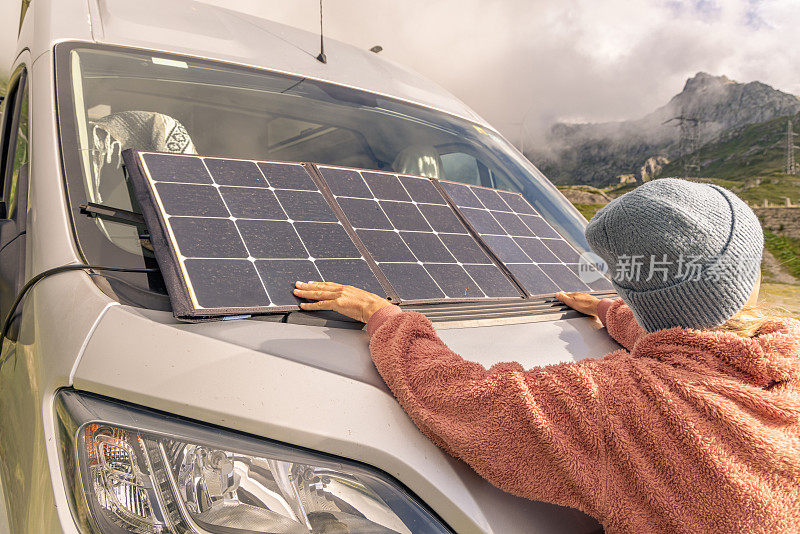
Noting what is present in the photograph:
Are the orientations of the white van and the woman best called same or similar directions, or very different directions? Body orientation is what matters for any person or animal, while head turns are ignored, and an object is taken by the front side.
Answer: very different directions

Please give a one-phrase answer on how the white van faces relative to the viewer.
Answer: facing the viewer and to the right of the viewer

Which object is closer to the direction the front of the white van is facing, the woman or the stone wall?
the woman

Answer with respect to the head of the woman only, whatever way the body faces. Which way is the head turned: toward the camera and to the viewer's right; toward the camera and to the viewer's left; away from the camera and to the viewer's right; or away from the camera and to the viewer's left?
away from the camera and to the viewer's left

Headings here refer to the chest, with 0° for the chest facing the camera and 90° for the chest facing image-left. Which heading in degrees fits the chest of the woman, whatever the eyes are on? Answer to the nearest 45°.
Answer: approximately 135°

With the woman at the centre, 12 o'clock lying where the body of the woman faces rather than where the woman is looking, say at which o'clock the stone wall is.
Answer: The stone wall is roughly at 2 o'clock from the woman.

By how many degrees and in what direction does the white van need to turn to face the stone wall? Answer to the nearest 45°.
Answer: approximately 90° to its left
